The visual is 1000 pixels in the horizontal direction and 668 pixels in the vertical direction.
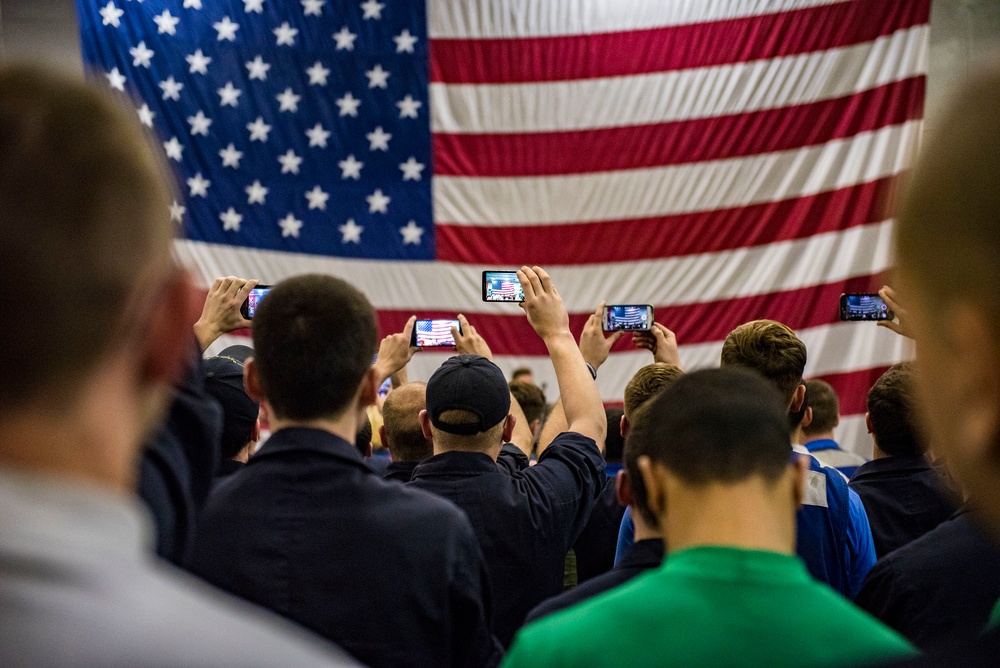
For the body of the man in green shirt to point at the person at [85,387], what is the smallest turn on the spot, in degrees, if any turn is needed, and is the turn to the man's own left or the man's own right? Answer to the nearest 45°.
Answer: approximately 135° to the man's own left

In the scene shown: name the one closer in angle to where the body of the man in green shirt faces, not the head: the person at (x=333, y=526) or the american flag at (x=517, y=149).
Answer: the american flag

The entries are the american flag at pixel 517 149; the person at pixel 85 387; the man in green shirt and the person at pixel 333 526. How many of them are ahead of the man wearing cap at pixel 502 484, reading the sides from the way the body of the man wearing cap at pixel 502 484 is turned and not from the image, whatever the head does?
1

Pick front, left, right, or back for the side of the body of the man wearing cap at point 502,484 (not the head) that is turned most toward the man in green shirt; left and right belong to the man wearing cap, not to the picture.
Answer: back

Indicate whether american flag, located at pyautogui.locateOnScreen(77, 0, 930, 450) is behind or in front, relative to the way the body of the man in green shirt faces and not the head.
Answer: in front

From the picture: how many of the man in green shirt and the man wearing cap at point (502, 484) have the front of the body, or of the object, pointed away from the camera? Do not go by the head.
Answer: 2

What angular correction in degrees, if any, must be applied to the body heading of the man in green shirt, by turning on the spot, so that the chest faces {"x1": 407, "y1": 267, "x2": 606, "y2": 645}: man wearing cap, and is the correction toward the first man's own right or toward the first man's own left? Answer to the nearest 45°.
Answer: approximately 45° to the first man's own left

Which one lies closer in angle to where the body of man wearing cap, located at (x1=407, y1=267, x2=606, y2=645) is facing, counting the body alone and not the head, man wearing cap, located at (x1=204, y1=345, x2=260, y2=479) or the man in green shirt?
the man wearing cap

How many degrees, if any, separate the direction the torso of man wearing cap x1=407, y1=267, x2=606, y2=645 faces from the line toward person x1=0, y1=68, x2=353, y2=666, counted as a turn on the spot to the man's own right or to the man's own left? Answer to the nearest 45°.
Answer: approximately 180°

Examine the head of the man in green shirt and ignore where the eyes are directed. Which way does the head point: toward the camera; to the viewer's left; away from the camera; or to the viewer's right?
away from the camera

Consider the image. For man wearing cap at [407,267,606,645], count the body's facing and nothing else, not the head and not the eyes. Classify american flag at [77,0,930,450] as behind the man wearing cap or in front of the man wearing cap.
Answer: in front

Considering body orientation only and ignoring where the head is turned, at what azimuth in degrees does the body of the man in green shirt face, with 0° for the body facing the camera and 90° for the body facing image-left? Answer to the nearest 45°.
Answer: approximately 180°

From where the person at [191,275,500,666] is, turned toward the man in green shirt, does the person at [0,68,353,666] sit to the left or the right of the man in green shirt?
right

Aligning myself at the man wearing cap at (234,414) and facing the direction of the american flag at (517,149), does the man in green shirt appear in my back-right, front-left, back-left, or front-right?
back-right

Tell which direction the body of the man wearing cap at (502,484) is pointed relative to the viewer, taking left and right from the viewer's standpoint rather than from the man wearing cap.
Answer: facing away from the viewer

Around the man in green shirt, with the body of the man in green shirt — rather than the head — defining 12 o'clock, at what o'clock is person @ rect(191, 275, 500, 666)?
The person is roughly at 10 o'clock from the man in green shirt.
